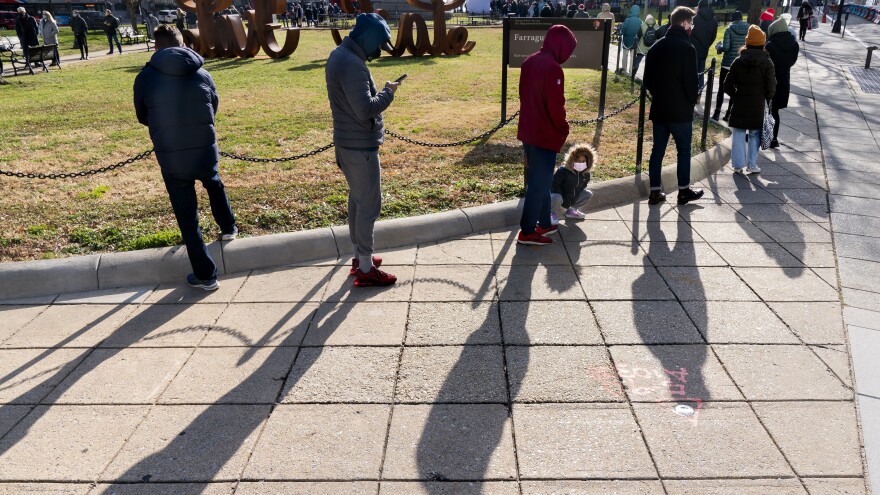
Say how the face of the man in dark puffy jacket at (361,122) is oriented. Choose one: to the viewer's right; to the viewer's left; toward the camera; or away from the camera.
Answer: to the viewer's right

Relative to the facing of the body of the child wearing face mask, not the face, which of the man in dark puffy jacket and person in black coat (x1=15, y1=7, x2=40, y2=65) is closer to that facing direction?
the man in dark puffy jacket

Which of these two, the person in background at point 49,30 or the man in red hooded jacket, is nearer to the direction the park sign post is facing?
the man in red hooded jacket

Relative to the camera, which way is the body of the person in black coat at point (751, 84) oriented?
away from the camera

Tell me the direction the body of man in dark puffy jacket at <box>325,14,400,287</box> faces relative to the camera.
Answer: to the viewer's right

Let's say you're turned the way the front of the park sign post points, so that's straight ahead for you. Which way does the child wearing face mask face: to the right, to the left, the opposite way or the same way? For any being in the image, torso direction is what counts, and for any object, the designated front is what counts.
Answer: the same way

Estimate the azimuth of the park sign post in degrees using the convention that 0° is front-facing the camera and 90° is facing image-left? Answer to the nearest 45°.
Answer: approximately 0°

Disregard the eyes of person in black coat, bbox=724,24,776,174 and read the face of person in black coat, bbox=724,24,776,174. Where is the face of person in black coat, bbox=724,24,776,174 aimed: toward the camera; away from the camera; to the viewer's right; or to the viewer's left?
away from the camera

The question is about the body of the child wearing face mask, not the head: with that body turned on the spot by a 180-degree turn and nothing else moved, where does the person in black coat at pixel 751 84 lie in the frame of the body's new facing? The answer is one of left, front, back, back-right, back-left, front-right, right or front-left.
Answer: front-right

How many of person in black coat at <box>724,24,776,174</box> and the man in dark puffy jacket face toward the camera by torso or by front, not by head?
0

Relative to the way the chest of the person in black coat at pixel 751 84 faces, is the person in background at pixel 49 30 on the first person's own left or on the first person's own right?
on the first person's own left

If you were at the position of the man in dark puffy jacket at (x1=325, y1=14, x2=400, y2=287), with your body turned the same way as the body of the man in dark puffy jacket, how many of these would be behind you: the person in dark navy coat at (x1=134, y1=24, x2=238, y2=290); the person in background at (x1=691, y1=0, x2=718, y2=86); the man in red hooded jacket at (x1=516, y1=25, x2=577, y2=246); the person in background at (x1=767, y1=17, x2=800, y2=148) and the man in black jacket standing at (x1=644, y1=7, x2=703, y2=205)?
1

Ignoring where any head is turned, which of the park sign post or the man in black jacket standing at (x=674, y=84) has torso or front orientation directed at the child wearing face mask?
the park sign post

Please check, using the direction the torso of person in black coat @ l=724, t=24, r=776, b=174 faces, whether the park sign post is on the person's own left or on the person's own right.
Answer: on the person's own left

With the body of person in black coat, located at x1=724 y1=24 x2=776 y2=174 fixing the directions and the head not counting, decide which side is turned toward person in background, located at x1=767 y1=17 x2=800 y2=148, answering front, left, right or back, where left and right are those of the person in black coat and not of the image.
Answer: front

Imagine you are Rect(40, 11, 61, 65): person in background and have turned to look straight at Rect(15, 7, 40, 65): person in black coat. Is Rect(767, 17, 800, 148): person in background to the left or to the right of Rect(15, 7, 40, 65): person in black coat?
left

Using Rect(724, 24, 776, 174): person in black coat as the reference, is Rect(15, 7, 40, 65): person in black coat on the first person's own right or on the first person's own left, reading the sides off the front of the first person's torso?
on the first person's own left
